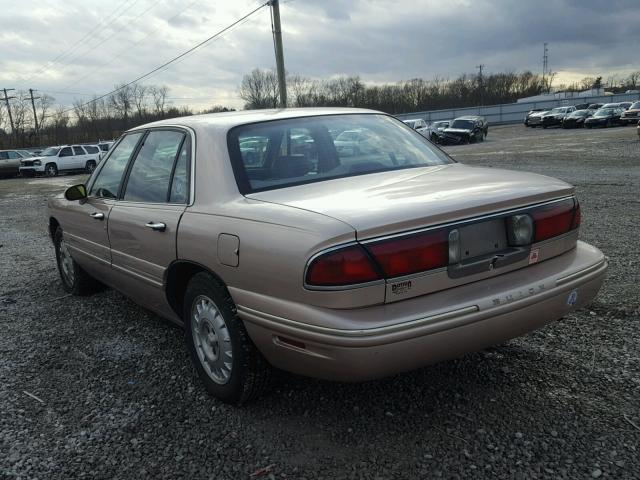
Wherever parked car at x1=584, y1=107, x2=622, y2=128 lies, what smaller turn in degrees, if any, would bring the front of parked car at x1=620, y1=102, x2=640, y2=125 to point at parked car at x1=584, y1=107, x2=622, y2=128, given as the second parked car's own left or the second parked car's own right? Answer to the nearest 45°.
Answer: approximately 90° to the second parked car's own right

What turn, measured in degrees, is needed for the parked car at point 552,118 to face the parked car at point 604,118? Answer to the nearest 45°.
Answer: approximately 90° to its left

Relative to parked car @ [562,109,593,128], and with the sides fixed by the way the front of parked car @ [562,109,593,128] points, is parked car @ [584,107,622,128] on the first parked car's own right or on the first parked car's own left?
on the first parked car's own left

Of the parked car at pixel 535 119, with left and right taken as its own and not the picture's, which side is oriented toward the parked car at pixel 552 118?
left

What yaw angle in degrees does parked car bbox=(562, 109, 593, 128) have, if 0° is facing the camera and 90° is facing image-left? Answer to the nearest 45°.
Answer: approximately 45°

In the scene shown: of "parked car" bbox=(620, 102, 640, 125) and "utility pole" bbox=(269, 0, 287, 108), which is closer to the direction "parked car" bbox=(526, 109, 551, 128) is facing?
the utility pole

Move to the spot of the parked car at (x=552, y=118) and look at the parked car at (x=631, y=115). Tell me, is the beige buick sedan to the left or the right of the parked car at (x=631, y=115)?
right

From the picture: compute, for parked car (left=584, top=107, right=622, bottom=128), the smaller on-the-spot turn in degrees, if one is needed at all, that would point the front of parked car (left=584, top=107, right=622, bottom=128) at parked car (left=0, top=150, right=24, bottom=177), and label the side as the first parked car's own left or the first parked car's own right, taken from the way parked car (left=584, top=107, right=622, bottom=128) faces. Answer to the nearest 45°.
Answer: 0° — it already faces it

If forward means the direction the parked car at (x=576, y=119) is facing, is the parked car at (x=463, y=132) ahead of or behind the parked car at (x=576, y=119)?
ahead
